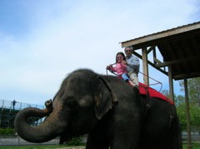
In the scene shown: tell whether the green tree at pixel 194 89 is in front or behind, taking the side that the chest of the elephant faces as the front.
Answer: behind

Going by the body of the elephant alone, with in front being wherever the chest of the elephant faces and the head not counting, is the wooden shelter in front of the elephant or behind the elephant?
behind

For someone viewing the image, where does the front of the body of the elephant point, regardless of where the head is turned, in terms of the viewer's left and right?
facing the viewer and to the left of the viewer
